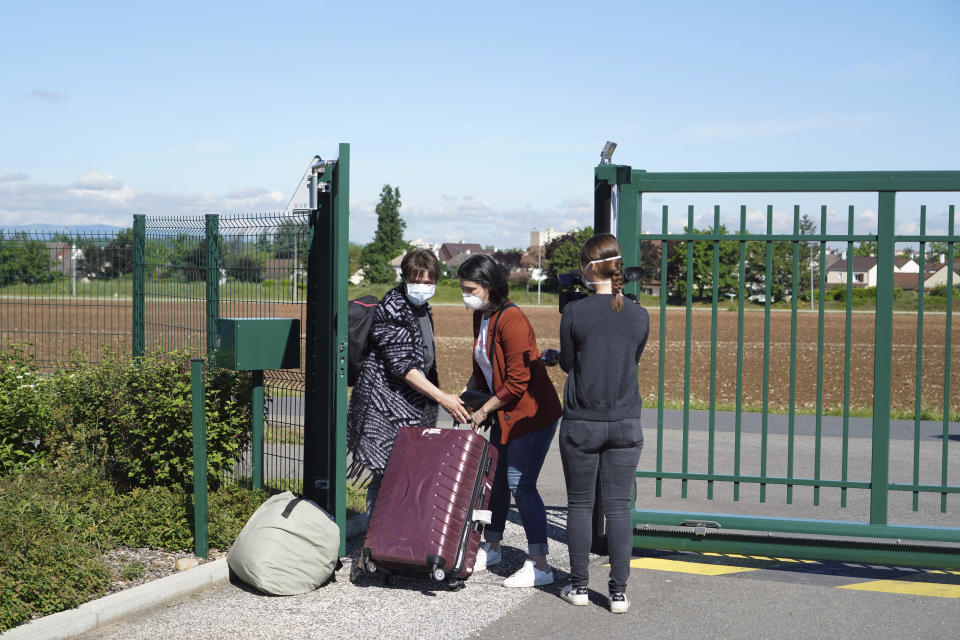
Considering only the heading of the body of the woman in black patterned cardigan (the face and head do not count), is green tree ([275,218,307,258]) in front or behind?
behind

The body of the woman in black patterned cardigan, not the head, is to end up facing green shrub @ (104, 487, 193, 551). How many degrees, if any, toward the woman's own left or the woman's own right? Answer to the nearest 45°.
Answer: approximately 135° to the woman's own right

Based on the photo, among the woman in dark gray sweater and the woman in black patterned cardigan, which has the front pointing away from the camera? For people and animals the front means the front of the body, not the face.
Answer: the woman in dark gray sweater

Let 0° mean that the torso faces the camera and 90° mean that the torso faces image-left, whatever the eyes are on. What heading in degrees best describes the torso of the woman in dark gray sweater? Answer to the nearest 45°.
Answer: approximately 180°

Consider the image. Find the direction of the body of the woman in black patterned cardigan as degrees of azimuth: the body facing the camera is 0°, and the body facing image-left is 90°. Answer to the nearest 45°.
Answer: approximately 315°

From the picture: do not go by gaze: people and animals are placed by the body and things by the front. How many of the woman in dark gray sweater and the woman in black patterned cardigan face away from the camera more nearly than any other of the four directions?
1

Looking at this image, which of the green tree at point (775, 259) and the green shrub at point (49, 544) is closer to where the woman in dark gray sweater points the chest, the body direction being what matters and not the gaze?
the green tree

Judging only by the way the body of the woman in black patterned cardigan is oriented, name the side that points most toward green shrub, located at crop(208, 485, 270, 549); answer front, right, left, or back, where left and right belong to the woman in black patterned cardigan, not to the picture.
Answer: back

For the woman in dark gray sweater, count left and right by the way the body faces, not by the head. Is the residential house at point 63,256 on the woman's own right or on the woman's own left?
on the woman's own left

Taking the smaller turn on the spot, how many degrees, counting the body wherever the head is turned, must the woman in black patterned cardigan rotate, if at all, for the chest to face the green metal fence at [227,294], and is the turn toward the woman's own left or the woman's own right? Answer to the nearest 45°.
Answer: approximately 180°

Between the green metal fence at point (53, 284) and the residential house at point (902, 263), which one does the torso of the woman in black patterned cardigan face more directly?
the residential house
